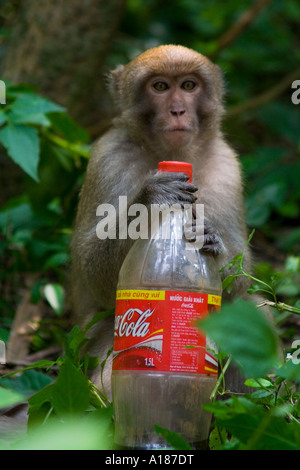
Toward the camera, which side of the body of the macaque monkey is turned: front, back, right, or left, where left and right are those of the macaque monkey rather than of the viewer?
front

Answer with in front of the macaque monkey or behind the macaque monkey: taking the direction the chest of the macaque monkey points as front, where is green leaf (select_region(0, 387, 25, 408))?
in front
